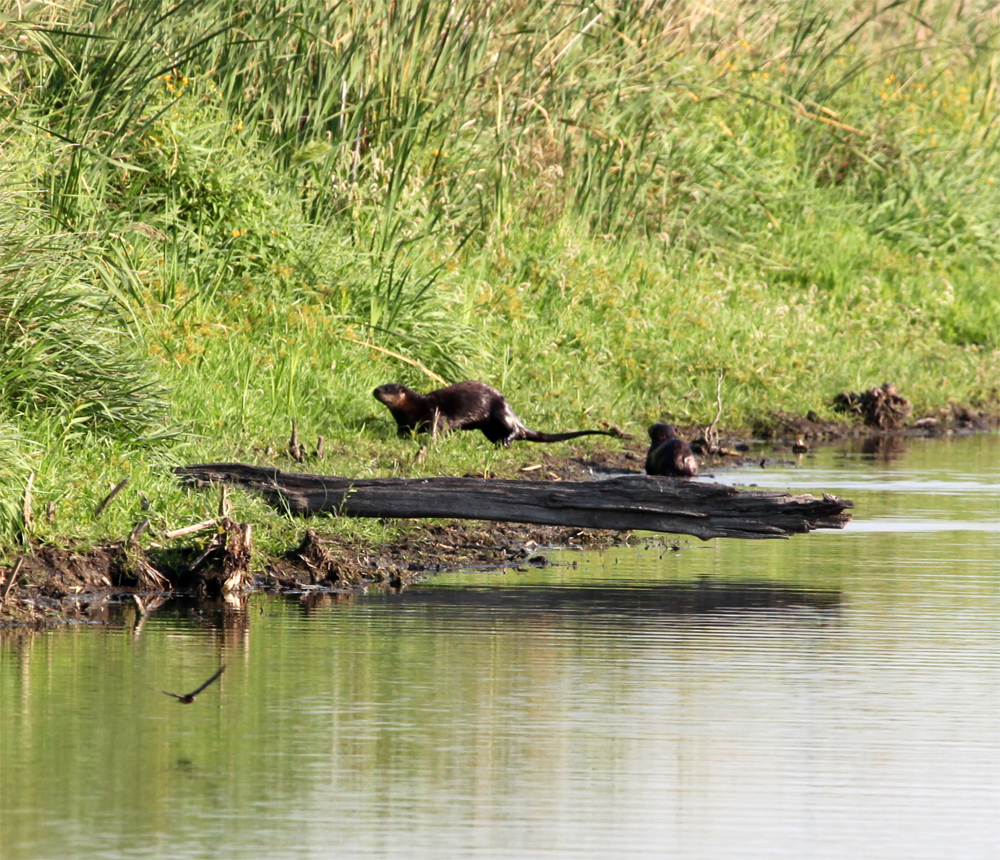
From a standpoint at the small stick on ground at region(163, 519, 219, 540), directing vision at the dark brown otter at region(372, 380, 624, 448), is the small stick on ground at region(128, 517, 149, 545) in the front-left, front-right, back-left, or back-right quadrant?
back-left

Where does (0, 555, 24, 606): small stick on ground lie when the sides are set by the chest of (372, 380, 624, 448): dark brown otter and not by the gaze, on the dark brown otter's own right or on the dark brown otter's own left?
on the dark brown otter's own left

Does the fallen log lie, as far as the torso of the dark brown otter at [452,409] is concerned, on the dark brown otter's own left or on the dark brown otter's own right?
on the dark brown otter's own left

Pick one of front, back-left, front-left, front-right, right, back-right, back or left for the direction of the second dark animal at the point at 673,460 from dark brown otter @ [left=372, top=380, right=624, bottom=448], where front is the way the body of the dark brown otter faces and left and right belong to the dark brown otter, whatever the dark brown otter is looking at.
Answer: back

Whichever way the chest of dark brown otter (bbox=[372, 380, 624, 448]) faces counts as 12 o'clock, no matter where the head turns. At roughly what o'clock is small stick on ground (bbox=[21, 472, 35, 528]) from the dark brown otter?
The small stick on ground is roughly at 10 o'clock from the dark brown otter.

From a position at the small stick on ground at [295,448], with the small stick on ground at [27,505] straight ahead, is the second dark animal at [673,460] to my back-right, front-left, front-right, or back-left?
back-left

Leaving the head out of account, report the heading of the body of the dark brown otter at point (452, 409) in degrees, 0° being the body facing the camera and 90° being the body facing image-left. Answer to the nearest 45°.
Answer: approximately 90°
